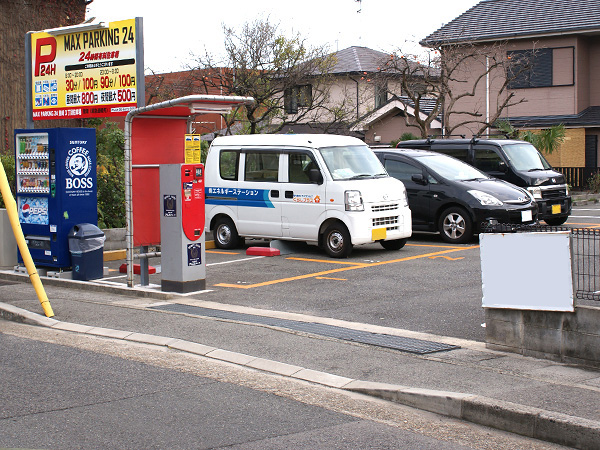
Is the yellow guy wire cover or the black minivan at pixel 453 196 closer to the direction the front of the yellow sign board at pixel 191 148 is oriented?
the yellow guy wire cover

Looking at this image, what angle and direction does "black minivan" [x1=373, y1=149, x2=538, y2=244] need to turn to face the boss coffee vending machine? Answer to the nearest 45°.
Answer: approximately 90° to its right

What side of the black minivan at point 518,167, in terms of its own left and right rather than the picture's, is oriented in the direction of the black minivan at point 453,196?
right

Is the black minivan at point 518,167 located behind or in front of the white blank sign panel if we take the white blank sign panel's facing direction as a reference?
behind

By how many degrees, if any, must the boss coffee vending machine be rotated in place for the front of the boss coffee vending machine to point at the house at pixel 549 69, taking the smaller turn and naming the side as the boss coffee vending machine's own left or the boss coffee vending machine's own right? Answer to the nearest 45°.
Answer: approximately 180°

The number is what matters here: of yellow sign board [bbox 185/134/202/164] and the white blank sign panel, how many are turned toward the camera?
2

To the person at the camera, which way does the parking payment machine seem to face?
facing the viewer and to the right of the viewer

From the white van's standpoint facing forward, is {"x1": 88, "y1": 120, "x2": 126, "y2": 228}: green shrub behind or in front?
behind

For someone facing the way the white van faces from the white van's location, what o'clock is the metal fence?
The metal fence is roughly at 1 o'clock from the white van.

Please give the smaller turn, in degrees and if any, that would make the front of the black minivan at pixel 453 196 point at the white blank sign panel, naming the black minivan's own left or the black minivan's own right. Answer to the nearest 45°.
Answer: approximately 45° to the black minivan's own right

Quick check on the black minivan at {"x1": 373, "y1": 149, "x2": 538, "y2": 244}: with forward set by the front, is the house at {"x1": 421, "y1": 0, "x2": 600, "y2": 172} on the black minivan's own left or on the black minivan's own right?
on the black minivan's own left
